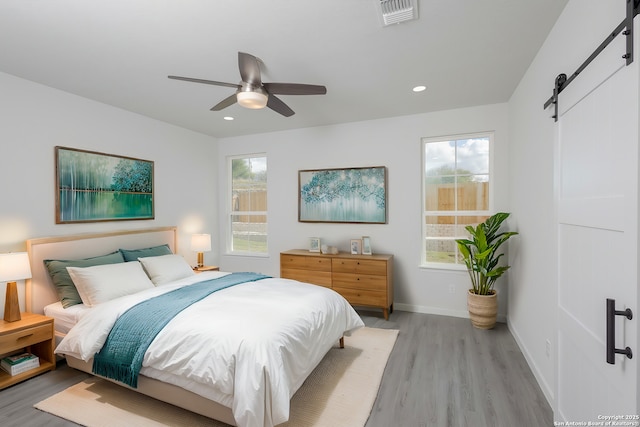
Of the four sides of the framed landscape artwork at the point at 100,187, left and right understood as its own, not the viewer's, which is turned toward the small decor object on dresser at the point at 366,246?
front

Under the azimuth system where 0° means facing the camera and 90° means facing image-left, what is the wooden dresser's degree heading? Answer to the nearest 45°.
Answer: approximately 0°

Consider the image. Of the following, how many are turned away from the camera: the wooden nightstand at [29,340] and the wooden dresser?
0

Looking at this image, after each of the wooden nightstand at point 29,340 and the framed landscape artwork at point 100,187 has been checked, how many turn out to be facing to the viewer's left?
0

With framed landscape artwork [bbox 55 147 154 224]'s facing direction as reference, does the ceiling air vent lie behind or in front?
in front

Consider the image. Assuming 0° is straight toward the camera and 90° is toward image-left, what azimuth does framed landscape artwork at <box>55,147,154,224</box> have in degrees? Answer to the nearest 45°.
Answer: approximately 315°

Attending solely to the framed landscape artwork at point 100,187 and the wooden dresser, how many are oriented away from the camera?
0

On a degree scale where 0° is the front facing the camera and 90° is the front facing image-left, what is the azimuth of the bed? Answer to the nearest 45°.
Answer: approximately 315°
